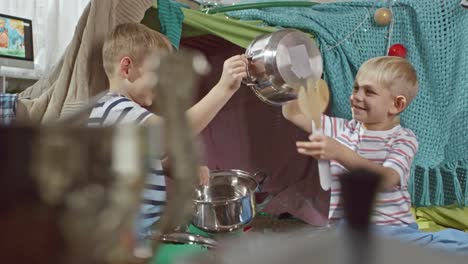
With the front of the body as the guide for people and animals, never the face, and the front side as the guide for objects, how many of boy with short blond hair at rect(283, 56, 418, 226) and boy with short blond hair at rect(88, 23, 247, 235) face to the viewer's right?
1

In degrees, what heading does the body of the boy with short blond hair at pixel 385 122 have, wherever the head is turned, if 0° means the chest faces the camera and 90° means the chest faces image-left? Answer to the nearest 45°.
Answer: approximately 45°

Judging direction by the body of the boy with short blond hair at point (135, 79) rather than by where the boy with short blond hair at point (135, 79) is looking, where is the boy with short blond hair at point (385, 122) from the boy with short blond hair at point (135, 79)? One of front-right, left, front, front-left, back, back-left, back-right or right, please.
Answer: front-left

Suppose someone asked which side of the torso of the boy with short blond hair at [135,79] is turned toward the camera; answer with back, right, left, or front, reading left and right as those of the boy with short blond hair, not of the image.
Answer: right

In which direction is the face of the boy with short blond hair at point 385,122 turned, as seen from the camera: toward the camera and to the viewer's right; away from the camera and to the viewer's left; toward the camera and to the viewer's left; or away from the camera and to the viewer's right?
toward the camera and to the viewer's left

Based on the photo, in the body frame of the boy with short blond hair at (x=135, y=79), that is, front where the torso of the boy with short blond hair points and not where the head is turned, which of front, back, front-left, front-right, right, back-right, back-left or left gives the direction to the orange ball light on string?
front-left

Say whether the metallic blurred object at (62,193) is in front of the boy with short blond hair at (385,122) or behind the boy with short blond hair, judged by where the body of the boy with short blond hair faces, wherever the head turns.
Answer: in front

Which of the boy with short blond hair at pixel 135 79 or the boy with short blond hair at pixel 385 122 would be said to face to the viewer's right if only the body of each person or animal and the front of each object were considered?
the boy with short blond hair at pixel 135 79

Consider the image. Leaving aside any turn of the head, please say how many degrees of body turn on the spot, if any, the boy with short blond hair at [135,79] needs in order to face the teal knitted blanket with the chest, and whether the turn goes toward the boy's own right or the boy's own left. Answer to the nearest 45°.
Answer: approximately 45° to the boy's own left

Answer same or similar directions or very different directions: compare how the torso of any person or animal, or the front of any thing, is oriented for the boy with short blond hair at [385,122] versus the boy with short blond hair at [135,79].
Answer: very different directions
